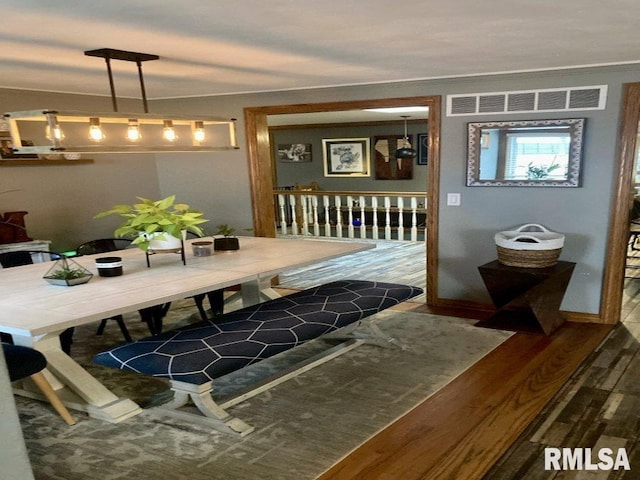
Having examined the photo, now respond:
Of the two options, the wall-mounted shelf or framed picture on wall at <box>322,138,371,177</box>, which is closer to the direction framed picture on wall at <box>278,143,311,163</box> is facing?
the wall-mounted shelf

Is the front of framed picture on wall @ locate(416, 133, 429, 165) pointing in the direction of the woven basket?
yes

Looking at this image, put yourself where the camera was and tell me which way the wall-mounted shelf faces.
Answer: facing the viewer and to the right of the viewer

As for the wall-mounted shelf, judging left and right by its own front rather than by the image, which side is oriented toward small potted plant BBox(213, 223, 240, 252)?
front

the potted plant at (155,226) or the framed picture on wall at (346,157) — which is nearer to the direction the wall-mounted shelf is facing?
the potted plant

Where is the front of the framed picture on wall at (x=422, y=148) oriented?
toward the camera

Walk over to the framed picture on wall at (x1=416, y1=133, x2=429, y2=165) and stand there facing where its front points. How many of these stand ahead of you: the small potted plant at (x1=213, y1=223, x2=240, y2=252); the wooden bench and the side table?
3

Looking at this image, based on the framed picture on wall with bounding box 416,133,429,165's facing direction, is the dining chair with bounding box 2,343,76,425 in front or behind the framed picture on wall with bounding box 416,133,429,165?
in front

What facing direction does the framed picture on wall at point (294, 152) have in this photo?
toward the camera

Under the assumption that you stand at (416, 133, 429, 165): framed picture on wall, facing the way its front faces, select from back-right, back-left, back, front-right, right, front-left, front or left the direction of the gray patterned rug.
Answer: front

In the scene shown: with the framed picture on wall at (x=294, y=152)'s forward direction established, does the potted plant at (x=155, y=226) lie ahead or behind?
ahead

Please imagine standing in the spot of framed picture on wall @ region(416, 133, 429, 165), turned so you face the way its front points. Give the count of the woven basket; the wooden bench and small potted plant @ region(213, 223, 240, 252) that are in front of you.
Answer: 3

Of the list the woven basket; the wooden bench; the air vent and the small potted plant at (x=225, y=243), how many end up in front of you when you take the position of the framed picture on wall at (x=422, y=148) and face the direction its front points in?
4

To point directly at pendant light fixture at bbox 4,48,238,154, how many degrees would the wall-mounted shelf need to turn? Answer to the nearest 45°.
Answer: approximately 45° to its right

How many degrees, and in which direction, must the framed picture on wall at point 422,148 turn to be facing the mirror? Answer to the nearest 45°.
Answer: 0° — it already faces it

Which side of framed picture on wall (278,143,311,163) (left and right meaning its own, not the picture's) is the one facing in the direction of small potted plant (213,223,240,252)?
front

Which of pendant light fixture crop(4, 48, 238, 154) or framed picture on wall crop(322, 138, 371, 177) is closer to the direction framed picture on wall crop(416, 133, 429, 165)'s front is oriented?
the pendant light fixture

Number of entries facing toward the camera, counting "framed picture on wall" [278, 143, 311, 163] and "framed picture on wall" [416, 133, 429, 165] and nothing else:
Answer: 2

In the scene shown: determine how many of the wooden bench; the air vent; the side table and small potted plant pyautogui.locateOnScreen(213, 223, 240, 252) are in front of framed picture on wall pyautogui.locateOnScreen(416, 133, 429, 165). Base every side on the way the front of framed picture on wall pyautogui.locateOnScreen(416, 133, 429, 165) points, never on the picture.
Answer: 4
